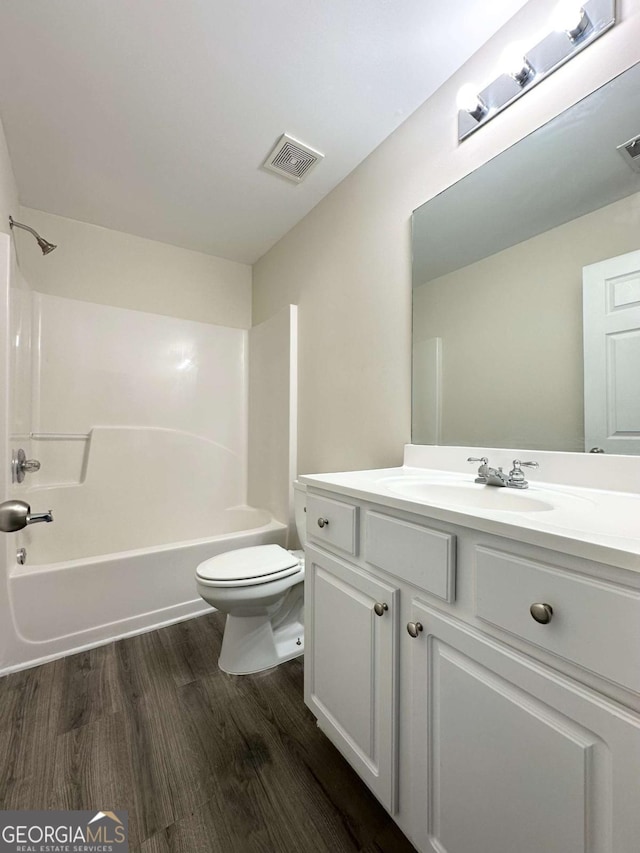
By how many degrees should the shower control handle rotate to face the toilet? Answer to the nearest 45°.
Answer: approximately 45° to its right

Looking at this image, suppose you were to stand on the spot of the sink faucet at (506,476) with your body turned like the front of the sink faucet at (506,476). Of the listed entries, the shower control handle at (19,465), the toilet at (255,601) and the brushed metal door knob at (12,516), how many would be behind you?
0

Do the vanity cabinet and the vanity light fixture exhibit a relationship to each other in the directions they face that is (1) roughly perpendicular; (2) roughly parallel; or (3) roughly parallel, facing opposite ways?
roughly parallel

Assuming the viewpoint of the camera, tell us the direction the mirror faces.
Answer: facing the viewer and to the left of the viewer

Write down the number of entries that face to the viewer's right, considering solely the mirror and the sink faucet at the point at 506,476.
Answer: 0

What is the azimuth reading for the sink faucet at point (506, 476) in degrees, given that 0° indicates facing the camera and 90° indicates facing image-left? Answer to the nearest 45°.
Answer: approximately 45°

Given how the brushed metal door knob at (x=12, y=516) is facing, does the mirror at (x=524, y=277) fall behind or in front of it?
in front

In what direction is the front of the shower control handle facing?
to the viewer's right

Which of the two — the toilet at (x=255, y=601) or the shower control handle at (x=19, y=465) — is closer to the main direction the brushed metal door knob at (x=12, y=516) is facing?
the toilet

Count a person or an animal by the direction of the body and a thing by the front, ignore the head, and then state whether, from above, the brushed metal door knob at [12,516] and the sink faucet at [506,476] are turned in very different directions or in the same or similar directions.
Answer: very different directions

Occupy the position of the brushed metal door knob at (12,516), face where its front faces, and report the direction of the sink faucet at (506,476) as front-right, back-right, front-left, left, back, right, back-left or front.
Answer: front-right

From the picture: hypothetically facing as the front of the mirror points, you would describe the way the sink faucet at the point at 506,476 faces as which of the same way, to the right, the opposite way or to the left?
the same way

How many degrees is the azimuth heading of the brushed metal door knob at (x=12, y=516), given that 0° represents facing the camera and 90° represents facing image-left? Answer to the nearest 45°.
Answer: approximately 270°

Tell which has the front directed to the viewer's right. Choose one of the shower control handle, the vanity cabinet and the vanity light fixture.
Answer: the shower control handle
